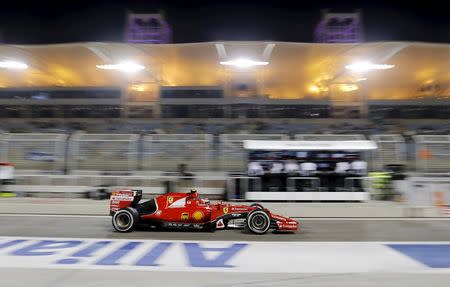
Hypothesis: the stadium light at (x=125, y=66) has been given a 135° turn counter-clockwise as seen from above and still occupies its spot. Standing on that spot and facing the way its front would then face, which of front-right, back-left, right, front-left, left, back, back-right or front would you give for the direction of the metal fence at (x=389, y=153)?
right

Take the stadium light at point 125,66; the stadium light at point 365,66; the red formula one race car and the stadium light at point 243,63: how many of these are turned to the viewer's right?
1

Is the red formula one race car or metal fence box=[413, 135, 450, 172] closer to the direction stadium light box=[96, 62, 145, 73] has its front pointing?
the red formula one race car

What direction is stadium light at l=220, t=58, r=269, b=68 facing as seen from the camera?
toward the camera

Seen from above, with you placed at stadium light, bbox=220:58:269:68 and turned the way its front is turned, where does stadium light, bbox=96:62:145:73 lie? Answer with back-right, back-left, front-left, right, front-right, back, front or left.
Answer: right

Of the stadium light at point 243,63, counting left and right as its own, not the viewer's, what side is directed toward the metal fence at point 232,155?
front

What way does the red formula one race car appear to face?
to the viewer's right

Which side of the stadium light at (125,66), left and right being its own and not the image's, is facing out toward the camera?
front

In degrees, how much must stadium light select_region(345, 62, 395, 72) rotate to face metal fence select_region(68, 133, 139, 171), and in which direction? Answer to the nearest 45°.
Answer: approximately 45° to its right

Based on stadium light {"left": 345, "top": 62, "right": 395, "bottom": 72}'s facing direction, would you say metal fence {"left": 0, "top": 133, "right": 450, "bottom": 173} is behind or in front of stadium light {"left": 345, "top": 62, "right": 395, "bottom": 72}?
in front

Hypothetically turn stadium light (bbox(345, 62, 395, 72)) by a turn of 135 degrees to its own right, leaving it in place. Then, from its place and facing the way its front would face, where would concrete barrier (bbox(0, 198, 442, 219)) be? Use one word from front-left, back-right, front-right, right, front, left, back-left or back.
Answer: back-left

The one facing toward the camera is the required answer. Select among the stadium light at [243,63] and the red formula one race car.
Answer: the stadium light

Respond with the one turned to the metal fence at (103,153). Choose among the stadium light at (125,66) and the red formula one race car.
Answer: the stadium light

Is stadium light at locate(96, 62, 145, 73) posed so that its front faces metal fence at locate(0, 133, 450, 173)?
yes

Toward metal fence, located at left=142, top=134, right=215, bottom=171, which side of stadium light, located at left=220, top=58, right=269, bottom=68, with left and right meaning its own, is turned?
front

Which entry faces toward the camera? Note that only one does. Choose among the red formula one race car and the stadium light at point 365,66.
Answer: the stadium light

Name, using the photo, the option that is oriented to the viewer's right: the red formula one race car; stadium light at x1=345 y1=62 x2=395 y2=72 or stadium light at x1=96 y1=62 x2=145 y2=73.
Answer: the red formula one race car
